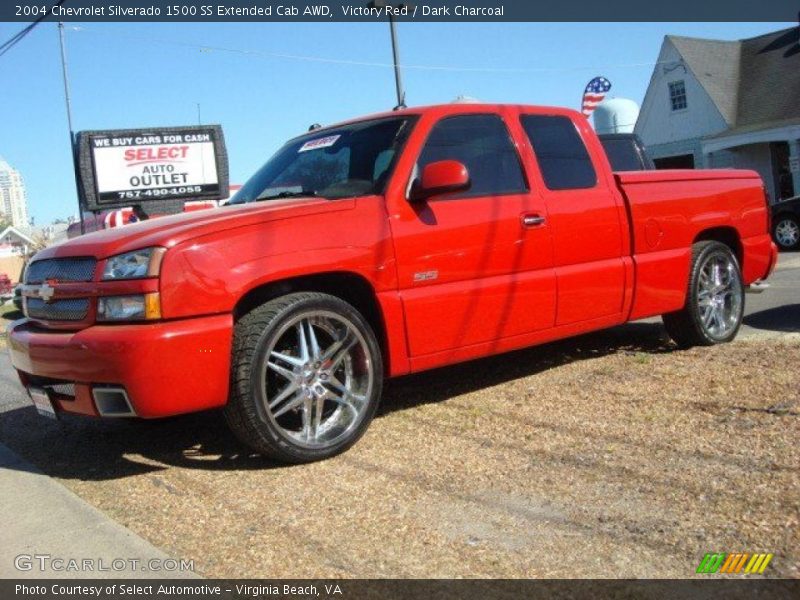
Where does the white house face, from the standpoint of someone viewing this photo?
facing the viewer and to the left of the viewer

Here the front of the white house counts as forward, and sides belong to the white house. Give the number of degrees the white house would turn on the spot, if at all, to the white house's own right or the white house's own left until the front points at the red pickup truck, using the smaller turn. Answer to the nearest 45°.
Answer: approximately 45° to the white house's own left

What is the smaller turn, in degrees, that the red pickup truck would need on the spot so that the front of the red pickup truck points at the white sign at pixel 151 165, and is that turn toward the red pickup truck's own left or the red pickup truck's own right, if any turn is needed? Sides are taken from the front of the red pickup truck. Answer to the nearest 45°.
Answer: approximately 135° to the red pickup truck's own right

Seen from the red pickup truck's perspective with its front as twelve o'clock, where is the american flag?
The american flag is roughly at 5 o'clock from the red pickup truck.

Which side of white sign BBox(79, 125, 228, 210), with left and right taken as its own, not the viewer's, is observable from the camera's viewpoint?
front

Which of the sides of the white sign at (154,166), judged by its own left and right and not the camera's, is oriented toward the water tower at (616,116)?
left

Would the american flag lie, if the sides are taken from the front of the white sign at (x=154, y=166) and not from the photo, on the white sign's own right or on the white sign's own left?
on the white sign's own left

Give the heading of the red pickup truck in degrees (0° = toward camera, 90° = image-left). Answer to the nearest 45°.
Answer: approximately 45°
